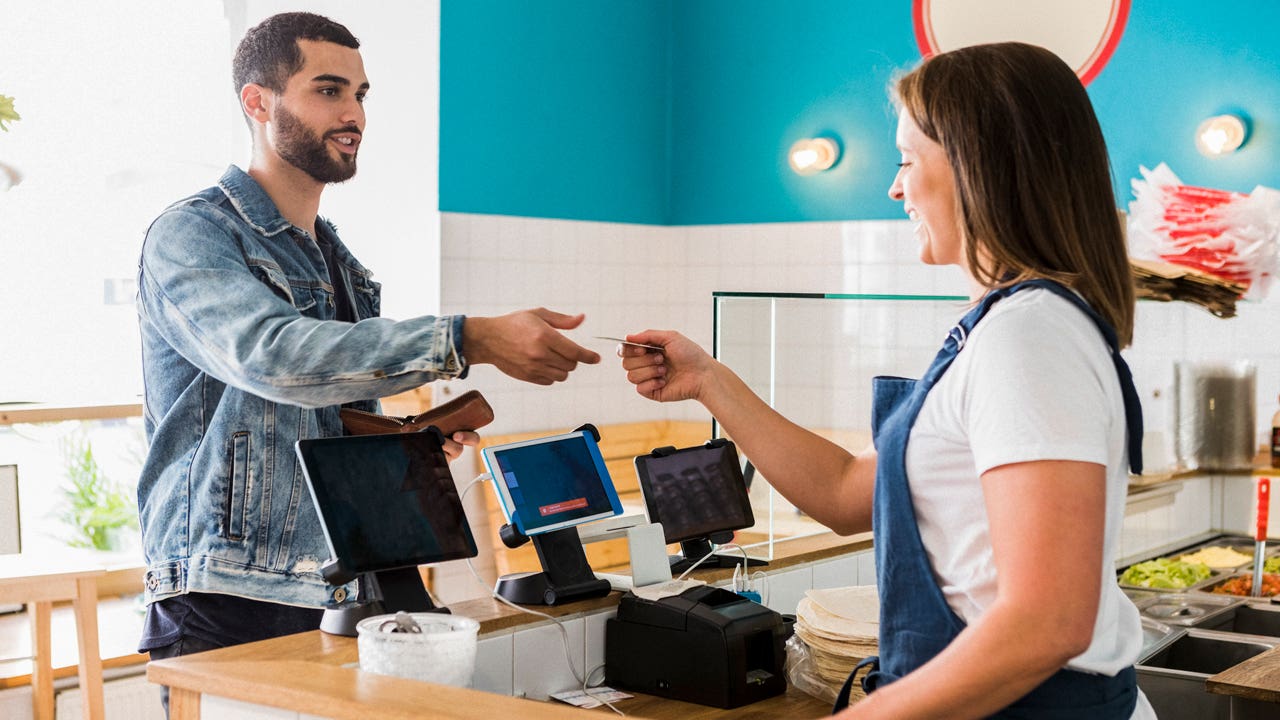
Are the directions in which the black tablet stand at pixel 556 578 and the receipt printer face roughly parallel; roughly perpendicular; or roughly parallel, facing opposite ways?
roughly parallel

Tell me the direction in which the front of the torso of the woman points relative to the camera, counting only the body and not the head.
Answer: to the viewer's left

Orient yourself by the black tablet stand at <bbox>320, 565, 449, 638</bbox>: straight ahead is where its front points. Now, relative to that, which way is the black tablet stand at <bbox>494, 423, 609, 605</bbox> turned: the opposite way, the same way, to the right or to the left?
the same way

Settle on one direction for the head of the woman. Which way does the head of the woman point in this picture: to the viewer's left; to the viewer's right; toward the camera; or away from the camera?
to the viewer's left

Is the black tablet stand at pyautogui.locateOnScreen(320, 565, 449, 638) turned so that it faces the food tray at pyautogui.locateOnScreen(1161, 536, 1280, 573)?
no

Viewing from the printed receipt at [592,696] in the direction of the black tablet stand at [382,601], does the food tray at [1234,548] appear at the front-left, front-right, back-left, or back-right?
back-right
